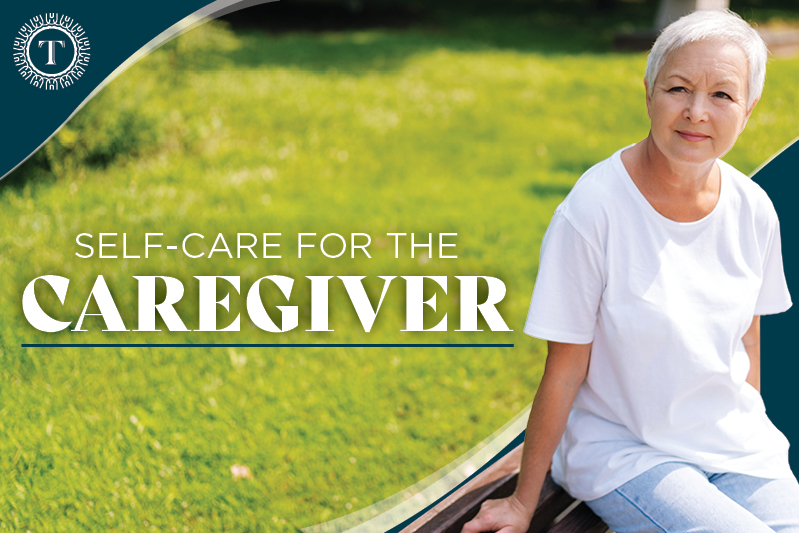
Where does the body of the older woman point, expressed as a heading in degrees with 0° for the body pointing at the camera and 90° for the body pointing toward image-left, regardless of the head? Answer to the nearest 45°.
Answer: approximately 315°
